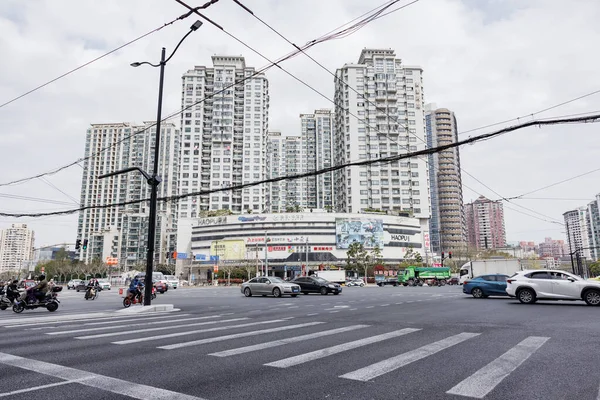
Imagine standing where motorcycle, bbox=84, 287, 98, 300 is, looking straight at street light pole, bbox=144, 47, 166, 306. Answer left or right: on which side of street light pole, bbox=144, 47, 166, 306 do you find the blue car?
left

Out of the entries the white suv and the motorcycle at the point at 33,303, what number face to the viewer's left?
1
